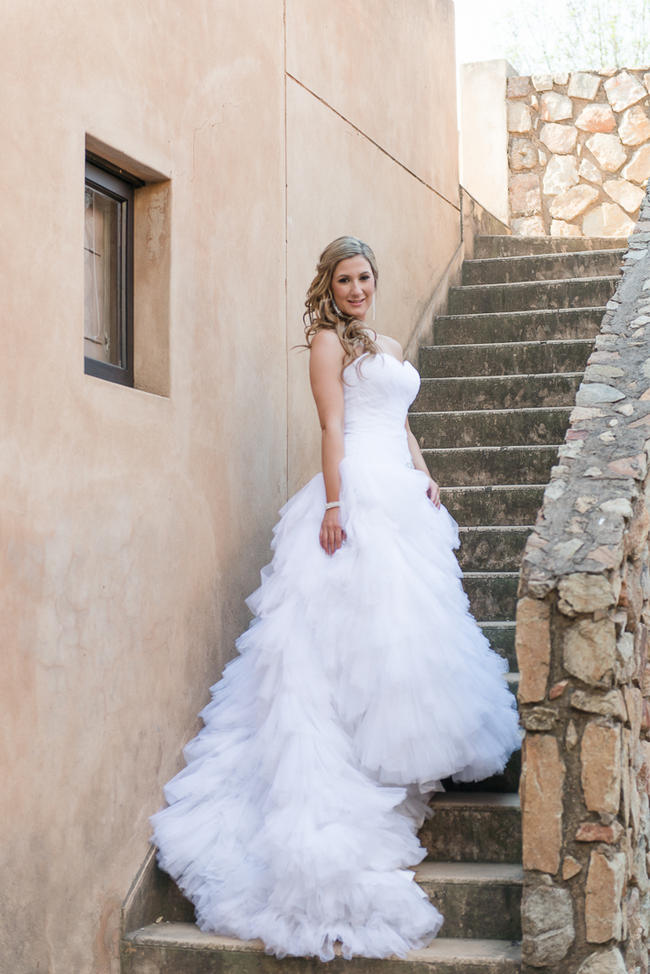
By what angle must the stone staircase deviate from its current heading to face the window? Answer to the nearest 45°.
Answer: approximately 45° to its right

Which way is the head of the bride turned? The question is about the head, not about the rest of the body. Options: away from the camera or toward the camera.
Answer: toward the camera

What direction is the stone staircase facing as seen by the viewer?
toward the camera
